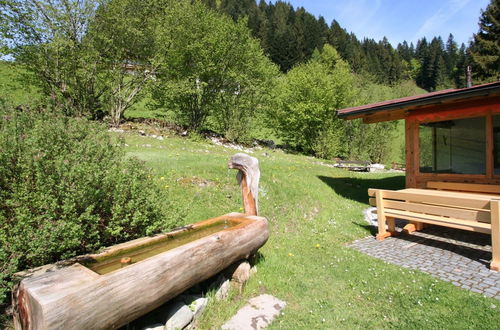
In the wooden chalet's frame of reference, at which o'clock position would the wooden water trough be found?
The wooden water trough is roughly at 11 o'clock from the wooden chalet.

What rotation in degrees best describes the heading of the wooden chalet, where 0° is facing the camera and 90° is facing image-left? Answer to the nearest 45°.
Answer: approximately 45°

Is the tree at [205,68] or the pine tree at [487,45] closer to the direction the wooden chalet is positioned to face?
the tree

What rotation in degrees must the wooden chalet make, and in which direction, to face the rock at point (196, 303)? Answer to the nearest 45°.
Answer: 0° — it already faces it
